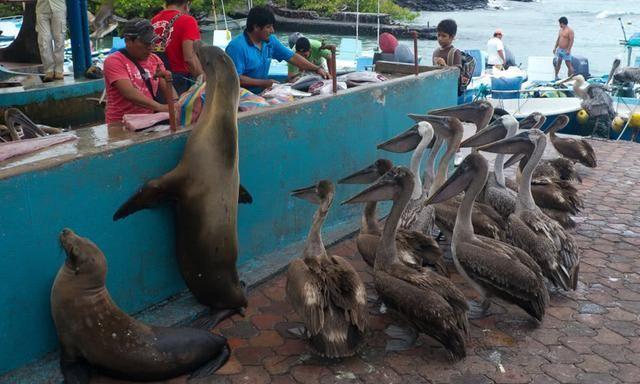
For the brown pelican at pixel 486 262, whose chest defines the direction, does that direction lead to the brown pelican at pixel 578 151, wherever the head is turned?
no

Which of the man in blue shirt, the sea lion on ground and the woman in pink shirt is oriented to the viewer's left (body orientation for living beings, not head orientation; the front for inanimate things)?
the sea lion on ground

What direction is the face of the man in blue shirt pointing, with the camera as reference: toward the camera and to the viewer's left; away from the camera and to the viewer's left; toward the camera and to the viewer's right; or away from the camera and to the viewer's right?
toward the camera and to the viewer's right

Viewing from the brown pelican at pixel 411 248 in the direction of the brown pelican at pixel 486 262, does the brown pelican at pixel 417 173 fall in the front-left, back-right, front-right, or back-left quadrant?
back-left

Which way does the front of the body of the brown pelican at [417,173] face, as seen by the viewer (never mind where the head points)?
to the viewer's left

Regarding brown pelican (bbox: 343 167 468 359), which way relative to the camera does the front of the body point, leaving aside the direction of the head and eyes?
to the viewer's left

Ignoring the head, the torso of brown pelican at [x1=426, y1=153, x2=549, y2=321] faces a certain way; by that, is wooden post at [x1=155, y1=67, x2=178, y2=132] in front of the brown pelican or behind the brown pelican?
in front

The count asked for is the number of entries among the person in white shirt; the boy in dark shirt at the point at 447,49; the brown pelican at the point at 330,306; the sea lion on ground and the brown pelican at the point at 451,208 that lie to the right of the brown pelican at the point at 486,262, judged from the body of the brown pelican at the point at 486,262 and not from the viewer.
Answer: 3

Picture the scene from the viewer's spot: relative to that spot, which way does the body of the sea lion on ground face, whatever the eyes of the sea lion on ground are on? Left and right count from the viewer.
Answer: facing to the left of the viewer

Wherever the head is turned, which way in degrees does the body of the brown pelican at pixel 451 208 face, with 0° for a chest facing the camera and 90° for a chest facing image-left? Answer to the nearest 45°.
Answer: approximately 90°

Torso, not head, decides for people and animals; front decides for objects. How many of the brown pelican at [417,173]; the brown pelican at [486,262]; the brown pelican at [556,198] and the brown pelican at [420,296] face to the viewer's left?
4

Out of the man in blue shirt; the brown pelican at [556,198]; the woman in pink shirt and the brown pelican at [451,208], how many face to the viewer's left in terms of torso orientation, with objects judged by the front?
2

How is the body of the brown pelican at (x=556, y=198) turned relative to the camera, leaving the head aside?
to the viewer's left

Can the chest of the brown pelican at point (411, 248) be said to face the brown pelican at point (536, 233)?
no

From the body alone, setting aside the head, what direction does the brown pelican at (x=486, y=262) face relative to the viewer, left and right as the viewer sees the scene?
facing to the left of the viewer

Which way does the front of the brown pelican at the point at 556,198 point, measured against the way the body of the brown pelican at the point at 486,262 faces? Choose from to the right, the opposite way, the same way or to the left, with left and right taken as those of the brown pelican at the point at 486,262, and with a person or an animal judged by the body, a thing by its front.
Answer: the same way
